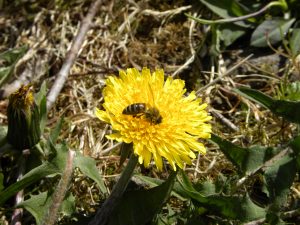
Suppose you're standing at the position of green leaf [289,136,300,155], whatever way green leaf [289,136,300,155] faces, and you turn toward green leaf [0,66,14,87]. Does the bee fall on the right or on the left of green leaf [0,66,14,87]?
left

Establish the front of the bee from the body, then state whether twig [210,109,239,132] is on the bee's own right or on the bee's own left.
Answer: on the bee's own left

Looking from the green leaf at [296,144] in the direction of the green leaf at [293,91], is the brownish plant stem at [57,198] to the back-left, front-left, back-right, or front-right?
back-left
